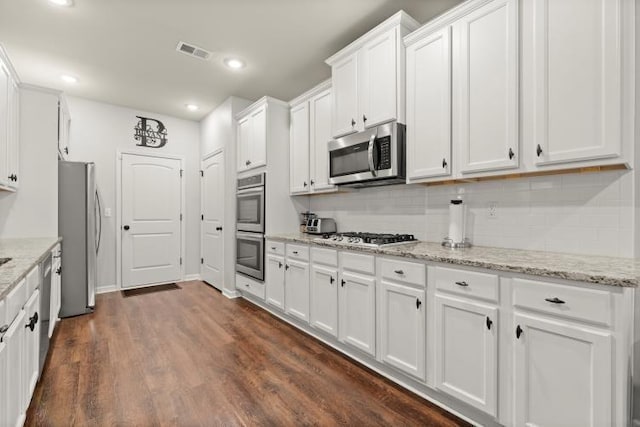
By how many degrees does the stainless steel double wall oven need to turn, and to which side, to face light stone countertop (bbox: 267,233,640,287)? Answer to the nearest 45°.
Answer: approximately 90° to its left

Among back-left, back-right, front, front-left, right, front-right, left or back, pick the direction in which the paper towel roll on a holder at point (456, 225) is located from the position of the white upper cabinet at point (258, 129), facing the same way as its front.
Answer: left

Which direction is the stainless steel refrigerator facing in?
to the viewer's right

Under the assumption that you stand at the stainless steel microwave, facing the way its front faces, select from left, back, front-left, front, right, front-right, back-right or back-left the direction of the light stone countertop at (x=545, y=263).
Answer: left

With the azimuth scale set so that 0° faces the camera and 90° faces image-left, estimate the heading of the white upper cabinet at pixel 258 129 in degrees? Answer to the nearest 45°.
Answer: approximately 45°

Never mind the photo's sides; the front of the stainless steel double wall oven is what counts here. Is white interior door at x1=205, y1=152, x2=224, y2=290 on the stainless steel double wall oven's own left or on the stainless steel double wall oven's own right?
on the stainless steel double wall oven's own right

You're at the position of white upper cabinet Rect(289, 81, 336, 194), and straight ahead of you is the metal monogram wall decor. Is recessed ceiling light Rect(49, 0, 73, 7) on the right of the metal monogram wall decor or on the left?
left

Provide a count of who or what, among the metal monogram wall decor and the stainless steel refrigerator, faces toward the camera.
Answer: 1
